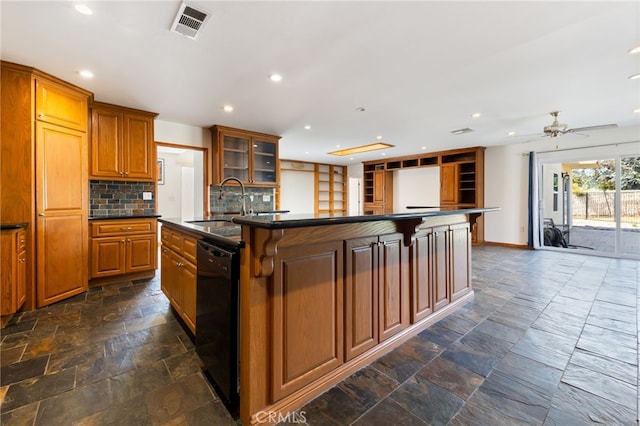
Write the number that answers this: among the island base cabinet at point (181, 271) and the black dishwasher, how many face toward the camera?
0

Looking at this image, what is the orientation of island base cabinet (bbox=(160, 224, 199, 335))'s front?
to the viewer's left

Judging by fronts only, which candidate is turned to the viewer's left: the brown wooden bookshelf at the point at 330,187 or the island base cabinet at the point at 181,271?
the island base cabinet

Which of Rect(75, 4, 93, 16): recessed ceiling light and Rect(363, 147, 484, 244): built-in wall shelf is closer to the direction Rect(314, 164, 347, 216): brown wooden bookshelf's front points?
the recessed ceiling light

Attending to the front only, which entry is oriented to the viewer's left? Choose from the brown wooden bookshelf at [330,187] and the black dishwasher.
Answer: the black dishwasher

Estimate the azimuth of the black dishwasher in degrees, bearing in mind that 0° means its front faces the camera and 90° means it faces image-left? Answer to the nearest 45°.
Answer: approximately 90°

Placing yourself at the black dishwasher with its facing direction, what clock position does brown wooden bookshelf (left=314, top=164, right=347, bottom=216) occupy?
The brown wooden bookshelf is roughly at 4 o'clock from the black dishwasher.

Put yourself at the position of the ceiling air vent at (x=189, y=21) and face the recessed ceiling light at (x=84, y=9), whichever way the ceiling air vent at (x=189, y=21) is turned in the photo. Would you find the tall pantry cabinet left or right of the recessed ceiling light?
right

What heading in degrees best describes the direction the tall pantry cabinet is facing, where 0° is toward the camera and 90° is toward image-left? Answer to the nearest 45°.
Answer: approximately 315°

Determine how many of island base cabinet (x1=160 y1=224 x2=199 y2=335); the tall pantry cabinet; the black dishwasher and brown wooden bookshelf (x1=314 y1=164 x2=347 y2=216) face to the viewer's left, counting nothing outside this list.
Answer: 2

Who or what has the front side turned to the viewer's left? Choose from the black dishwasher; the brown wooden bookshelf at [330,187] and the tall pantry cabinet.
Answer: the black dishwasher

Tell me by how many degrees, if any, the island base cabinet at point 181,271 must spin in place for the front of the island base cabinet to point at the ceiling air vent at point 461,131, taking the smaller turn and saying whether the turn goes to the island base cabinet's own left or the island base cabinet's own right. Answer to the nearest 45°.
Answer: approximately 180°
